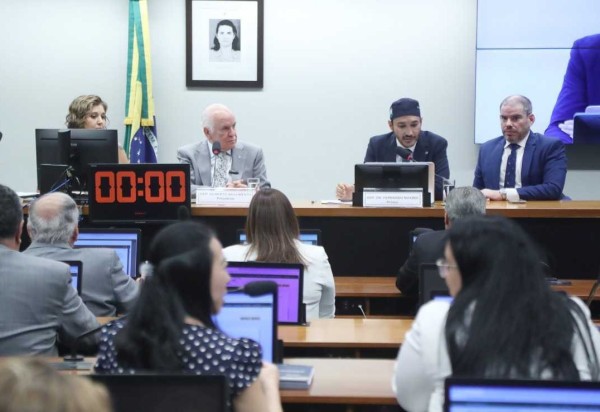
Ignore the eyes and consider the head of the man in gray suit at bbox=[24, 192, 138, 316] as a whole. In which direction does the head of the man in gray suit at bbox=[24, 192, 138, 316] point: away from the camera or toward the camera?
away from the camera

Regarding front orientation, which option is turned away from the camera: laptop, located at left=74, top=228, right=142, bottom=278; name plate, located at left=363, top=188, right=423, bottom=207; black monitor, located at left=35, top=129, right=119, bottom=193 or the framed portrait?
the black monitor

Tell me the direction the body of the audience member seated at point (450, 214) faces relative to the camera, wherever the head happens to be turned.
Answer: away from the camera

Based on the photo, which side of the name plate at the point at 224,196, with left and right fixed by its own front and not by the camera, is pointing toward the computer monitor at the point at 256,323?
front

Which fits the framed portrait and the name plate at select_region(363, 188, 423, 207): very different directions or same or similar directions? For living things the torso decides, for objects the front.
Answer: same or similar directions

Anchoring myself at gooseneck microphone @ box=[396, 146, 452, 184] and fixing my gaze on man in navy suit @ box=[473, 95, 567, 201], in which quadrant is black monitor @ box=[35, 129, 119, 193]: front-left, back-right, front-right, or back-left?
back-right

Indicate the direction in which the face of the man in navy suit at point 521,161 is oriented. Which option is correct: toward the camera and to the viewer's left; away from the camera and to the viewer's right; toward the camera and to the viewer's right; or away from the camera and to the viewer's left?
toward the camera and to the viewer's left

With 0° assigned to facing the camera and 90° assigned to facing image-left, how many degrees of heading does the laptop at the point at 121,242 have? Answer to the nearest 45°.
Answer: approximately 0°

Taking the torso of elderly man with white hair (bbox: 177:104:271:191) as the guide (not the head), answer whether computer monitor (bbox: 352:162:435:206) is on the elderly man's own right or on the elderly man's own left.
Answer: on the elderly man's own left

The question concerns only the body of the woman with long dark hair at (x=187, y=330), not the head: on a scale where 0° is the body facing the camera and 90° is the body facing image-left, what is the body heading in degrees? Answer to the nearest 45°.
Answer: approximately 225°

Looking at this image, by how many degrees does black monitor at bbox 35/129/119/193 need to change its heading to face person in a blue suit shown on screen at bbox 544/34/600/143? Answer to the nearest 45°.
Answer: approximately 90° to its right

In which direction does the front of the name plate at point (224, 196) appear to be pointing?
toward the camera

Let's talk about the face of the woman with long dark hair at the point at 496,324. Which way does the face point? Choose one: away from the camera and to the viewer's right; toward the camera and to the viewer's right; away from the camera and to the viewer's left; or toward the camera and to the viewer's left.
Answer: away from the camera and to the viewer's left

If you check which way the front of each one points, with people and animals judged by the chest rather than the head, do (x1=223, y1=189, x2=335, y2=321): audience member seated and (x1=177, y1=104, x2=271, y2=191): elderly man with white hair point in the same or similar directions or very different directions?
very different directions

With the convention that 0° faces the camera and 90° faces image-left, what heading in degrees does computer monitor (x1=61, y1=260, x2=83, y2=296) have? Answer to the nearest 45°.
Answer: approximately 45°

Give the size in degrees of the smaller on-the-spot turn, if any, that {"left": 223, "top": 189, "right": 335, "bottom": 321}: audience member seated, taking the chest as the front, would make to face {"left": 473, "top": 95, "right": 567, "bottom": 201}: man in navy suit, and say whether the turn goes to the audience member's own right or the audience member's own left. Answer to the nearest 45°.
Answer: approximately 45° to the audience member's own right

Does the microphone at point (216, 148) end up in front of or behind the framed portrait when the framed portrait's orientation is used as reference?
in front

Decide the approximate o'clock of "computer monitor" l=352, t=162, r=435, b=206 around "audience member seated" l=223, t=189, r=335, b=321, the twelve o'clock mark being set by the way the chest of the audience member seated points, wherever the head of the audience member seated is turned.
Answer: The computer monitor is roughly at 1 o'clock from the audience member seated.
